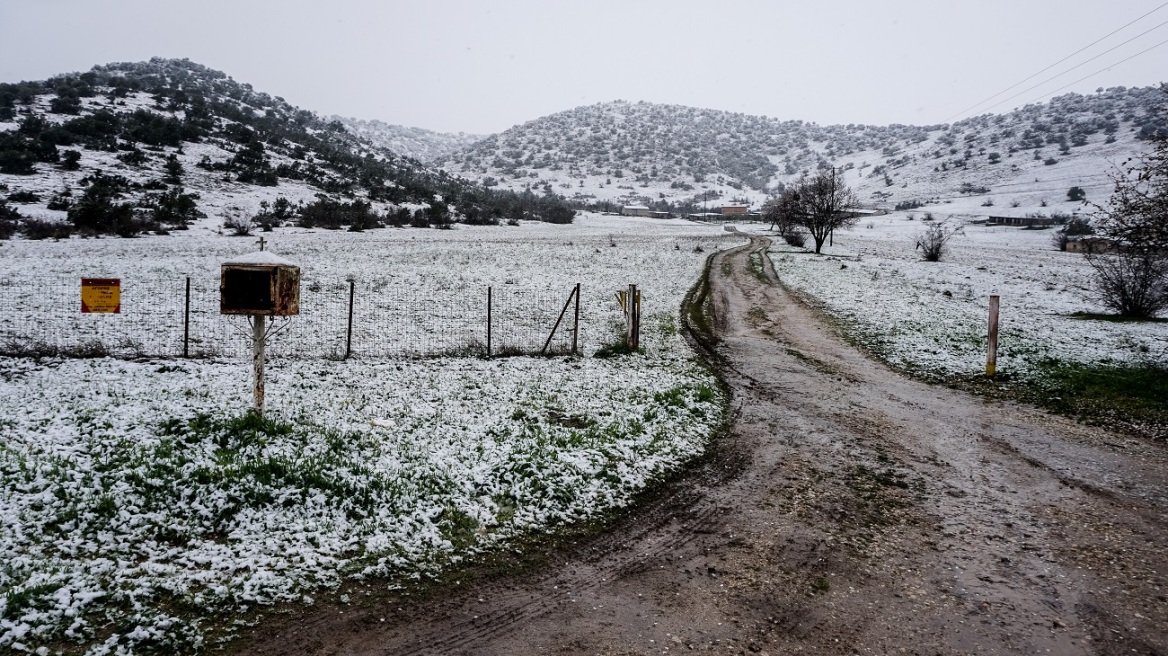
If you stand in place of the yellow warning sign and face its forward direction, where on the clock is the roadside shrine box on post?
The roadside shrine box on post is roughly at 11 o'clock from the yellow warning sign.

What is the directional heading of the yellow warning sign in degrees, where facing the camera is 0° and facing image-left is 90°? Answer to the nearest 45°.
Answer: approximately 0°

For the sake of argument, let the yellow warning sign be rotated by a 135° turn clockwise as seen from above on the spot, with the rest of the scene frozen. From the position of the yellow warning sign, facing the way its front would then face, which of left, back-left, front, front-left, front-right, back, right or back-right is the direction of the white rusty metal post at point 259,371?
back

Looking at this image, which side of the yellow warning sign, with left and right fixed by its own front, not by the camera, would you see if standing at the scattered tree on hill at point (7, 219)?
back

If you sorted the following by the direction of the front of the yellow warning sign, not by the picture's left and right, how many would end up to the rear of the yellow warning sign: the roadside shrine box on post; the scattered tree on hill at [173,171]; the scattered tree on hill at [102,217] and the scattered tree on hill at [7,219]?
3

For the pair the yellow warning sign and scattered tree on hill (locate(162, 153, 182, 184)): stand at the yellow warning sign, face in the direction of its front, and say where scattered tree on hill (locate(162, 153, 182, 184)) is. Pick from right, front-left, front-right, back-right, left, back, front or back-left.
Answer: back

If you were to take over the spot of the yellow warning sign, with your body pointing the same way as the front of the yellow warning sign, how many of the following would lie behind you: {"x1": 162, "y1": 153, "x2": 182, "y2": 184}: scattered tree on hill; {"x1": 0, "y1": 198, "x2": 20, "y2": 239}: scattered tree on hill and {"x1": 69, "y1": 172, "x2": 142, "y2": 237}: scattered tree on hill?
3

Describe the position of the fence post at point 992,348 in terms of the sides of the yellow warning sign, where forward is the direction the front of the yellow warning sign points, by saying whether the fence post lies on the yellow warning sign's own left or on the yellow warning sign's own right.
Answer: on the yellow warning sign's own left

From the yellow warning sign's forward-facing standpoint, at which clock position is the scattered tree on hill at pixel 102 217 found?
The scattered tree on hill is roughly at 6 o'clock from the yellow warning sign.

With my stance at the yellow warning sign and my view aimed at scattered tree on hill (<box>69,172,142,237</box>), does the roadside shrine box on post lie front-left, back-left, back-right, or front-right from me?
back-right
